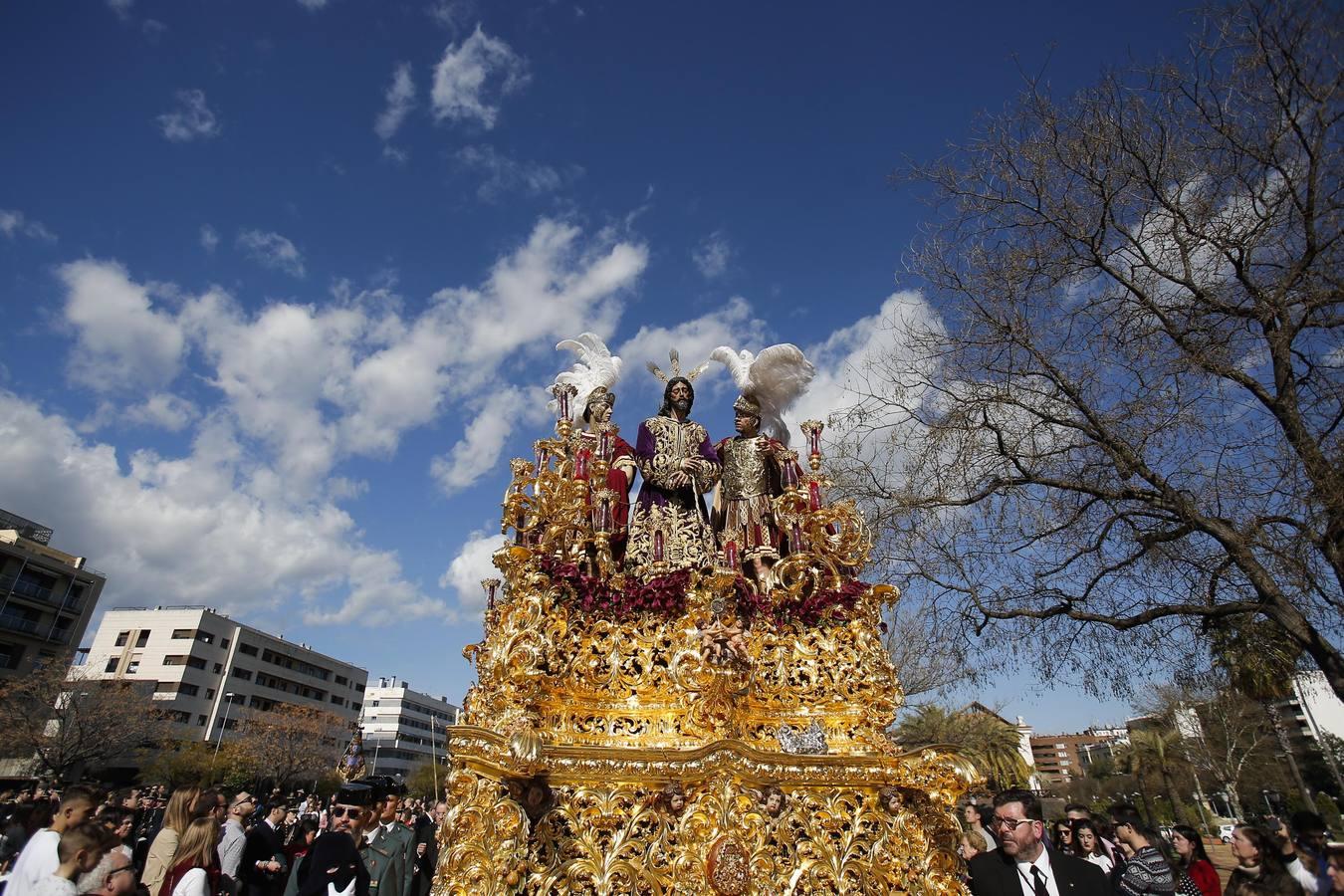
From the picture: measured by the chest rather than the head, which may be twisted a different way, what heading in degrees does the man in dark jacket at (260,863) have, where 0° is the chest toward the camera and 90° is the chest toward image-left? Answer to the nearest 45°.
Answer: approximately 315°

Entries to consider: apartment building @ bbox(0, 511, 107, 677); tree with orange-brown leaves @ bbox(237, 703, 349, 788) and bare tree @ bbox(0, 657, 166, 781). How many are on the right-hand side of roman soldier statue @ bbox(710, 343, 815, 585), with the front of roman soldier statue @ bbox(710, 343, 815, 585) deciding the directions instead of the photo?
3

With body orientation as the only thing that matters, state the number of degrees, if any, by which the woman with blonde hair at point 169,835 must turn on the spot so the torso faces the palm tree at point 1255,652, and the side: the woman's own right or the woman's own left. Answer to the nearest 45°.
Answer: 0° — they already face it

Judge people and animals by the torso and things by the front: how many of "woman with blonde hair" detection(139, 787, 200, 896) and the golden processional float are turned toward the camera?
1

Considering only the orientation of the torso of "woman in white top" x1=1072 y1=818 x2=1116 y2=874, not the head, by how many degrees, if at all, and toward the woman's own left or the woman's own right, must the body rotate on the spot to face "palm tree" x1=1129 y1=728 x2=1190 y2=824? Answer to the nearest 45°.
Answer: approximately 135° to the woman's own right

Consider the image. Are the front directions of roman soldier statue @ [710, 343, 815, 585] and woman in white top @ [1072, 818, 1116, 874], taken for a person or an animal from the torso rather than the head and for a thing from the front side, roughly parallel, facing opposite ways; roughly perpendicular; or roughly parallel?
roughly parallel

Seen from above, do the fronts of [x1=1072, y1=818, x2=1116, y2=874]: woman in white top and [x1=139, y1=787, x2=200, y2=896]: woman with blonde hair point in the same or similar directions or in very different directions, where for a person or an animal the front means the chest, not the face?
very different directions

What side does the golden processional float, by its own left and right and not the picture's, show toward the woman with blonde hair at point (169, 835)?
right

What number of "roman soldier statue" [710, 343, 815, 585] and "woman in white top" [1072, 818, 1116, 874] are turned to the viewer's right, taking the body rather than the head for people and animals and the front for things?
0

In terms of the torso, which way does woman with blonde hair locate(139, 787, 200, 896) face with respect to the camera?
to the viewer's right

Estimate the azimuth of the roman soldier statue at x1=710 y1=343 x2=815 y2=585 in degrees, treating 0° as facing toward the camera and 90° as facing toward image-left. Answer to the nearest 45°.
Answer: approximately 45°

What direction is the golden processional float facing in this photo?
toward the camera
